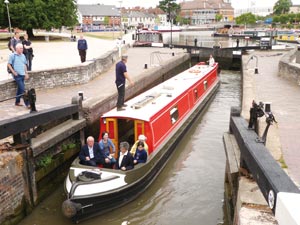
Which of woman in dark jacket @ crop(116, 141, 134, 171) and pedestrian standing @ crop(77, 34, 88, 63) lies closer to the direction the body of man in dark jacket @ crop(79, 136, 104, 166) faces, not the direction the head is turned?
the woman in dark jacket

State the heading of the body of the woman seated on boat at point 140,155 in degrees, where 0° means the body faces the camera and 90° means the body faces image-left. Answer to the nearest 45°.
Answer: approximately 45°

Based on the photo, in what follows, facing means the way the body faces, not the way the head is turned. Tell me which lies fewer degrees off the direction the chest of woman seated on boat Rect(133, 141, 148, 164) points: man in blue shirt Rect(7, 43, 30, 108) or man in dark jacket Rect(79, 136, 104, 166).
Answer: the man in dark jacket

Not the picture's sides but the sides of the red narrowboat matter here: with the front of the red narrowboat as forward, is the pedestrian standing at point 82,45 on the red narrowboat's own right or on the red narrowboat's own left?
on the red narrowboat's own right

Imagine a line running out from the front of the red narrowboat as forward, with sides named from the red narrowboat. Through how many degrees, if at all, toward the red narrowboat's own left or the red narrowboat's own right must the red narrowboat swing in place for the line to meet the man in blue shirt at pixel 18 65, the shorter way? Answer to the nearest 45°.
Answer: approximately 90° to the red narrowboat's own right

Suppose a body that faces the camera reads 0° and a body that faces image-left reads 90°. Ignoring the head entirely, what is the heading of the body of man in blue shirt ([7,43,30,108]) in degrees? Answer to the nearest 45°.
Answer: approximately 315°

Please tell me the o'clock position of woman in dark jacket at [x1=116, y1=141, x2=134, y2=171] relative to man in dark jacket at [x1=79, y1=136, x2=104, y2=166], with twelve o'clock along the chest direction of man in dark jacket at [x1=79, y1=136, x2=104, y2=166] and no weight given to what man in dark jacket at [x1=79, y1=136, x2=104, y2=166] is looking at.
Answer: woman in dark jacket at [x1=116, y1=141, x2=134, y2=171] is roughly at 10 o'clock from man in dark jacket at [x1=79, y1=136, x2=104, y2=166].

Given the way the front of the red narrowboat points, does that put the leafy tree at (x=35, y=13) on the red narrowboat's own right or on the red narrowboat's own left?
on the red narrowboat's own right

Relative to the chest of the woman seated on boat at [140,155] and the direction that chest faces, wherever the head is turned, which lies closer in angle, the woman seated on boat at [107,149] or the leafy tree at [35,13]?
the woman seated on boat

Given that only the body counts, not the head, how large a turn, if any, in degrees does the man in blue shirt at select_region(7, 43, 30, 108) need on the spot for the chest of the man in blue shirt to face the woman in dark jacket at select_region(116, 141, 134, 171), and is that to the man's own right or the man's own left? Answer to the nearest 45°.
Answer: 0° — they already face them
